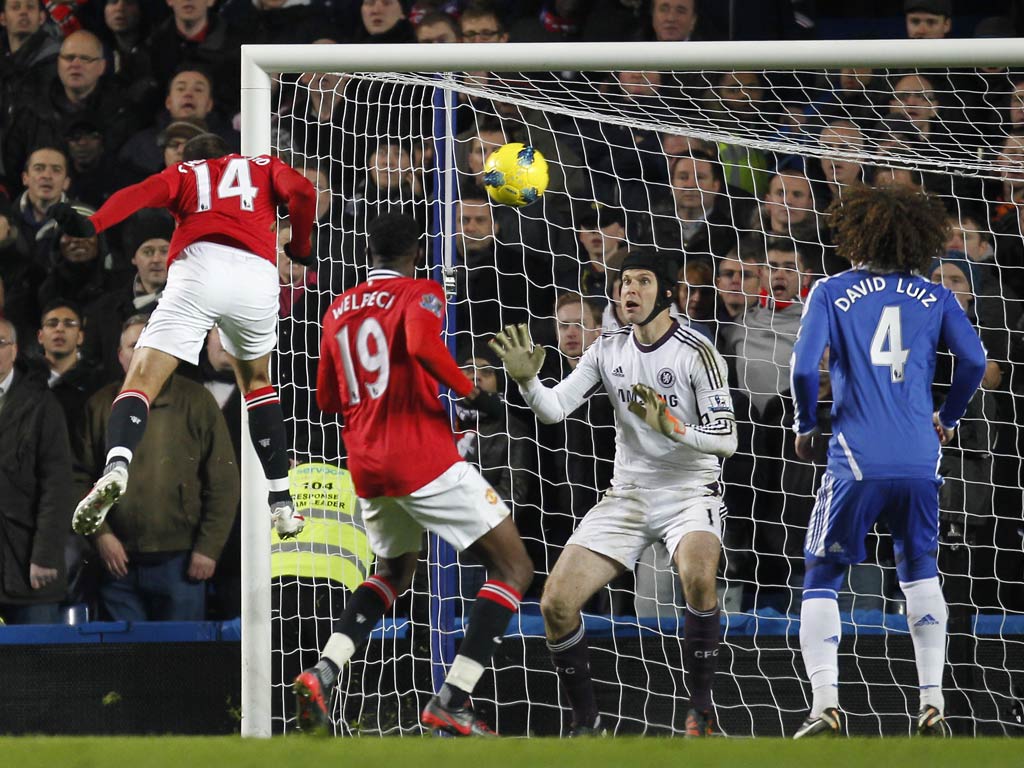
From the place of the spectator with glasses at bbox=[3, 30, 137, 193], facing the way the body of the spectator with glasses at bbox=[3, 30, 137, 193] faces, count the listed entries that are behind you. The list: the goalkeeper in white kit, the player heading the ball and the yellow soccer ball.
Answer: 0

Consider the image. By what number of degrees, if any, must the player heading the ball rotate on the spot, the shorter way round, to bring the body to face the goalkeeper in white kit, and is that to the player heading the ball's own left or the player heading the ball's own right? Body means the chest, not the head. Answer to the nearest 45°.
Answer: approximately 90° to the player heading the ball's own right

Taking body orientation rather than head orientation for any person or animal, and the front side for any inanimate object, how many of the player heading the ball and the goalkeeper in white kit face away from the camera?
1

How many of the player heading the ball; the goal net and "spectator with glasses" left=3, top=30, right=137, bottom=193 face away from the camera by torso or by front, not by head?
1

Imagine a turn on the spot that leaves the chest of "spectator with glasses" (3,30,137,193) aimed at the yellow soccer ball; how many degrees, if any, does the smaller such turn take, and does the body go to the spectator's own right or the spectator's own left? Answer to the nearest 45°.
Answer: approximately 45° to the spectator's own left

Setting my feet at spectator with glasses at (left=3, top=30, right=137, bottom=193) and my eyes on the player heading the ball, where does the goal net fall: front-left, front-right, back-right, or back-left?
front-left

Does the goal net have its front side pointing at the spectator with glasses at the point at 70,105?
no

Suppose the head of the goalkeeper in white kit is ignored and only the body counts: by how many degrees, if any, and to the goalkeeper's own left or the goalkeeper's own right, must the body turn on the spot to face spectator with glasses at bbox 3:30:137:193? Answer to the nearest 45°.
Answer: approximately 90° to the goalkeeper's own right

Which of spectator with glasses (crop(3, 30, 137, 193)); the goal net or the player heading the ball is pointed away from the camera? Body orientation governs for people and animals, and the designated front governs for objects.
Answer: the player heading the ball

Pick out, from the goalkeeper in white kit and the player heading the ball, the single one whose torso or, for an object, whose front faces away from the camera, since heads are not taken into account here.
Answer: the player heading the ball

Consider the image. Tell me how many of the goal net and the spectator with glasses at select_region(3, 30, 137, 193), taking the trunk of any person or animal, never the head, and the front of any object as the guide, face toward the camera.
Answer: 2

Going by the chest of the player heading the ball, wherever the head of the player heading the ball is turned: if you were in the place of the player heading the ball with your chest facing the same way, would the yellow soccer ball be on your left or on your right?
on your right

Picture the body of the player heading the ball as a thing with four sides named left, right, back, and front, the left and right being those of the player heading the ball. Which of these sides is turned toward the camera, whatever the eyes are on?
back

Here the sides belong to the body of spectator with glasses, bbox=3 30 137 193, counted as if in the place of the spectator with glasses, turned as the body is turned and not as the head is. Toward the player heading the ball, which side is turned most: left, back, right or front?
front

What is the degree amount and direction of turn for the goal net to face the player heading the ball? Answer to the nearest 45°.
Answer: approximately 45° to its right

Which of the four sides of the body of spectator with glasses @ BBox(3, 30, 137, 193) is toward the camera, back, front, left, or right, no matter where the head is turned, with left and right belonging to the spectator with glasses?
front

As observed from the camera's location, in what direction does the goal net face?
facing the viewer

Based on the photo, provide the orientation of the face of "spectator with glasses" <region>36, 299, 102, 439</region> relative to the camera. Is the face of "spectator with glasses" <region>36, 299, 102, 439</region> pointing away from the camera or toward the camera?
toward the camera
